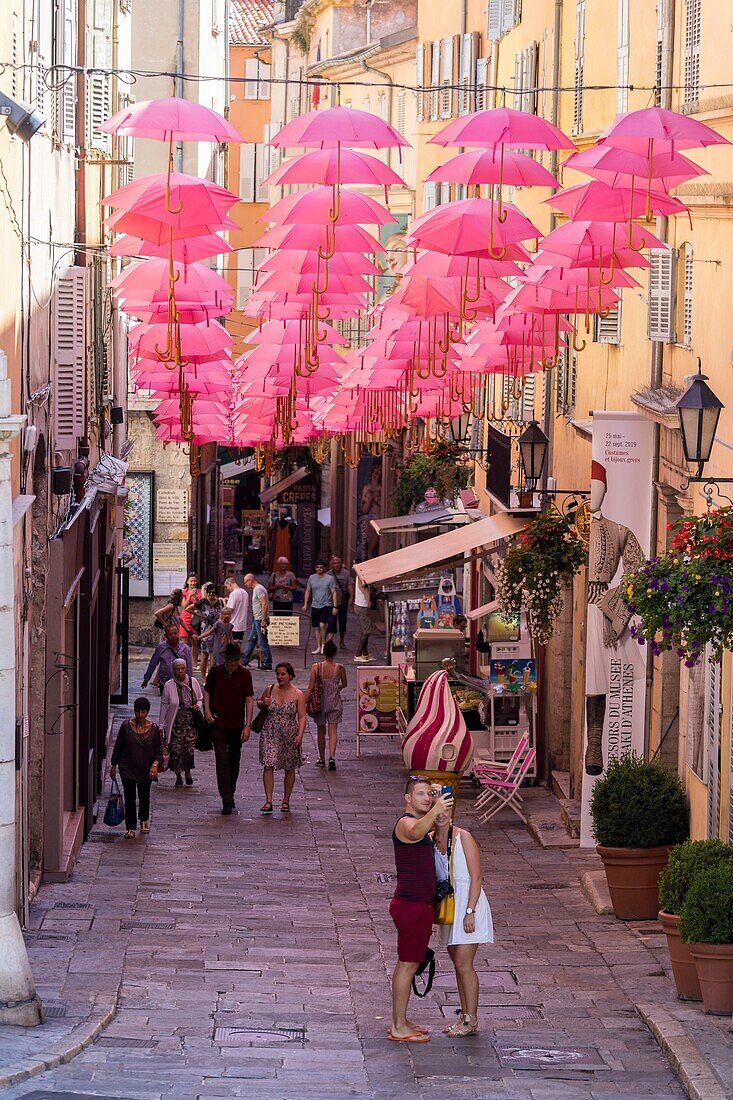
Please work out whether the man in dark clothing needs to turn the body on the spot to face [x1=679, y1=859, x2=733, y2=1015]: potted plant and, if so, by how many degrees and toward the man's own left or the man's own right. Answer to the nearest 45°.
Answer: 0° — they already face it

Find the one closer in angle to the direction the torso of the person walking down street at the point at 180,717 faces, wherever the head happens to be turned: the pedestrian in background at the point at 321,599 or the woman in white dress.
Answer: the woman in white dress

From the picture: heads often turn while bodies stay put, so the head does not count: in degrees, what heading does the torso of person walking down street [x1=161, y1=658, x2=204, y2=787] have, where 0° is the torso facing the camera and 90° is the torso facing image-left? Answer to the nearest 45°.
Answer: approximately 0°

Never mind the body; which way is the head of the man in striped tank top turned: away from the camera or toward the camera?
toward the camera

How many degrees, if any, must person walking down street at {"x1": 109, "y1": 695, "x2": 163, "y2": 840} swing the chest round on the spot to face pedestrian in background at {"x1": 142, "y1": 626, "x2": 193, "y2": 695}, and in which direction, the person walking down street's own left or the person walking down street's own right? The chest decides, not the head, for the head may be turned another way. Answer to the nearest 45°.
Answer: approximately 180°

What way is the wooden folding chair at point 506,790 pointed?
to the viewer's left

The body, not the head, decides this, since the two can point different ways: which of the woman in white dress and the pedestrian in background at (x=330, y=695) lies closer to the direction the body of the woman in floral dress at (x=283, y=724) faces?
the woman in white dress

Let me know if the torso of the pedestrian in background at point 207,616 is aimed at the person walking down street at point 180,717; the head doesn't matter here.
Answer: yes

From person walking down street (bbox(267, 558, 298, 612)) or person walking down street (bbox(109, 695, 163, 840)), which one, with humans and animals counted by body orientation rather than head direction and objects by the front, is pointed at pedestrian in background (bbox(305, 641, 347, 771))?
person walking down street (bbox(267, 558, 298, 612))

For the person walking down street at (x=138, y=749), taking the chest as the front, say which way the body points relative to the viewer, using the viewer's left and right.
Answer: facing the viewer

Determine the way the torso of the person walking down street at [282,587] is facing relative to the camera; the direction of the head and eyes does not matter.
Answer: toward the camera

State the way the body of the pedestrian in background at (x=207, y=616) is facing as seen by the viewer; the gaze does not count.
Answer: toward the camera
